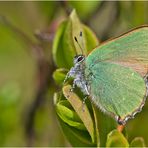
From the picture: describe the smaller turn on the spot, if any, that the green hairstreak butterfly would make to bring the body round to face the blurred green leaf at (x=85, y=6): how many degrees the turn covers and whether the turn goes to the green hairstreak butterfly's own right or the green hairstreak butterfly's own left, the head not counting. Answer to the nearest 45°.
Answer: approximately 90° to the green hairstreak butterfly's own right

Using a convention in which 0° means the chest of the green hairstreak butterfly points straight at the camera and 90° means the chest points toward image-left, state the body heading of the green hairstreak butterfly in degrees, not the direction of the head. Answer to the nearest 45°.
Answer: approximately 90°
